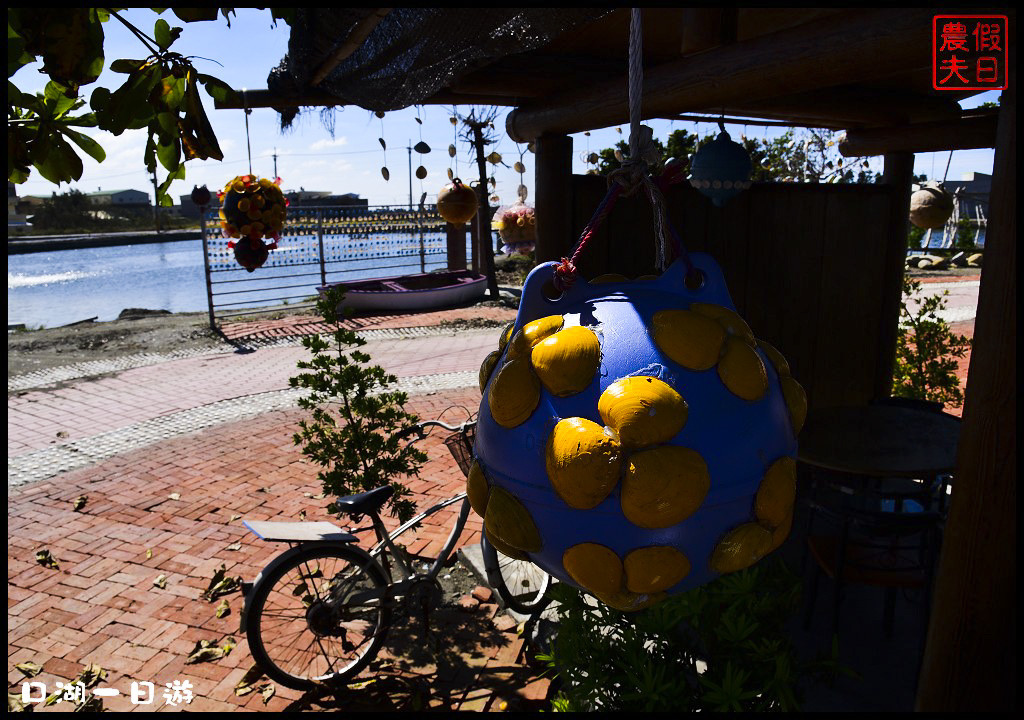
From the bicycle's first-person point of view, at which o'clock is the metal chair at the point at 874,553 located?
The metal chair is roughly at 2 o'clock from the bicycle.

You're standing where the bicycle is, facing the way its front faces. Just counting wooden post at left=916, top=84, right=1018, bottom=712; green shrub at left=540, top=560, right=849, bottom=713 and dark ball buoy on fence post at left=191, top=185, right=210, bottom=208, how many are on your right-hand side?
2

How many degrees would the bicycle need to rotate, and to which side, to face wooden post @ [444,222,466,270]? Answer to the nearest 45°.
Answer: approximately 45° to its left

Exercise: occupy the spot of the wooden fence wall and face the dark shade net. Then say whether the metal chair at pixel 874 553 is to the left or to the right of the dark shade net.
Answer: left

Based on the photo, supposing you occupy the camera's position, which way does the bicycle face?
facing away from the viewer and to the right of the viewer

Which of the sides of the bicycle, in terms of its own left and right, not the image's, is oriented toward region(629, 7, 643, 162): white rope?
right

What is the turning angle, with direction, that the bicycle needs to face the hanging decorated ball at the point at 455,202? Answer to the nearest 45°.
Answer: approximately 45° to its left

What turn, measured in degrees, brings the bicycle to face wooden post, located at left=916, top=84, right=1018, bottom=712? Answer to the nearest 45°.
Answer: approximately 90° to its right

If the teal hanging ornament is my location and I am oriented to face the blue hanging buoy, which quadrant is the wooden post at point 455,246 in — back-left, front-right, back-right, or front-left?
back-right

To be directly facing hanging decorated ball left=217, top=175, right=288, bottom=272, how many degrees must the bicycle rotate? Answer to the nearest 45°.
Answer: approximately 45° to its left

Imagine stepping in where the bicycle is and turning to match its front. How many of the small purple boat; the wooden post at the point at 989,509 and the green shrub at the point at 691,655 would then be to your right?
2

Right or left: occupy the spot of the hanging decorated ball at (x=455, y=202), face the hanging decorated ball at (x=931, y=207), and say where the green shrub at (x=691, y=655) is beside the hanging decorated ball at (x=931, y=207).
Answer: right

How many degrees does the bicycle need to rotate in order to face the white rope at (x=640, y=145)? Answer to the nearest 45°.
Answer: approximately 90° to its right

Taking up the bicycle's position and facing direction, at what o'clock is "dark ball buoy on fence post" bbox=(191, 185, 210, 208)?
The dark ball buoy on fence post is roughly at 10 o'clock from the bicycle.
